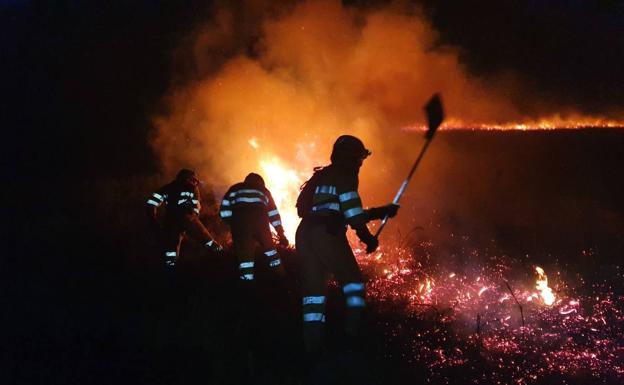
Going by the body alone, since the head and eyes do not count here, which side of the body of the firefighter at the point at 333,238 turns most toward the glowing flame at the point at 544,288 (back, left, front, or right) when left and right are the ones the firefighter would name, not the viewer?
front

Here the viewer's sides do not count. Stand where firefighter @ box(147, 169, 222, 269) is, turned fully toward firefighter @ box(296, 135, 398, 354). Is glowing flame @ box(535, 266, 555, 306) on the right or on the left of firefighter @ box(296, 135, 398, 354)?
left

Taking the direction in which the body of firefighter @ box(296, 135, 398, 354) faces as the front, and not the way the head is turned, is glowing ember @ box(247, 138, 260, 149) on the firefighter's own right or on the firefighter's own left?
on the firefighter's own left

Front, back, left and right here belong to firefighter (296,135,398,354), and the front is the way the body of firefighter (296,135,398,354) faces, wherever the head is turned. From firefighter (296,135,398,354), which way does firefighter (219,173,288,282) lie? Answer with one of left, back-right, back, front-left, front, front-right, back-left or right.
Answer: left

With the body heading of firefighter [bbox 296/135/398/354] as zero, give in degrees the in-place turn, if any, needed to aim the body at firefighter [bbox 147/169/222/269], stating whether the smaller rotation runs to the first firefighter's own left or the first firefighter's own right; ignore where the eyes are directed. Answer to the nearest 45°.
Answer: approximately 90° to the first firefighter's own left

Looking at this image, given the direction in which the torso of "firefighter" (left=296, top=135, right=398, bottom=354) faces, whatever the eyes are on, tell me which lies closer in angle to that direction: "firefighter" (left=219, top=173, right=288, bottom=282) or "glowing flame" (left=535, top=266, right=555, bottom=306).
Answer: the glowing flame

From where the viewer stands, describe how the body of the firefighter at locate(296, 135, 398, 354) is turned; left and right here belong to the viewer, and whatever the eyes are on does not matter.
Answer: facing away from the viewer and to the right of the viewer

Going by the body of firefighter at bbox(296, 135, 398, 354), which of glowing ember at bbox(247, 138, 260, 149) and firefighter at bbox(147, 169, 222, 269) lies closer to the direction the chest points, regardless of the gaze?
the glowing ember

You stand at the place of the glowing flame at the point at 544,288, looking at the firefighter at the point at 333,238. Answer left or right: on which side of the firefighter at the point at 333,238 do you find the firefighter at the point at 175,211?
right
